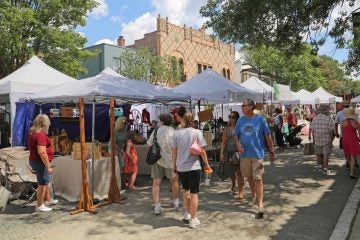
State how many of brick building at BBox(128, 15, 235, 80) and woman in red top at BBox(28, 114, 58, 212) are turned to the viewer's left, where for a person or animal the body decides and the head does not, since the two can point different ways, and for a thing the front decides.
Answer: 0

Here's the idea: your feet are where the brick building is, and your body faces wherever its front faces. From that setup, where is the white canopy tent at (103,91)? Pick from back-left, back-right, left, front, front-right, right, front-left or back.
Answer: front-right

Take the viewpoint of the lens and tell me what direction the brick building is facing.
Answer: facing the viewer and to the right of the viewer

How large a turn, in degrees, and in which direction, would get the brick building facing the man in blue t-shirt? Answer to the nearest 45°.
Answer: approximately 45° to its right

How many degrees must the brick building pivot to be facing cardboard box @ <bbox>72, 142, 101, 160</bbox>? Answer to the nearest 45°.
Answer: approximately 45° to its right

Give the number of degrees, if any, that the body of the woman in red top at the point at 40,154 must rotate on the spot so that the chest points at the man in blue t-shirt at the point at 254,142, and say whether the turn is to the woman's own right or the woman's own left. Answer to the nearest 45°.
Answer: approximately 45° to the woman's own right

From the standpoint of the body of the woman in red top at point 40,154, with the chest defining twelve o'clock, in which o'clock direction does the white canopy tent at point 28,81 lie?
The white canopy tent is roughly at 9 o'clock from the woman in red top.

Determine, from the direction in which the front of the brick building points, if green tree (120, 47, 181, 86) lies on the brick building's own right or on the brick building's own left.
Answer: on the brick building's own right

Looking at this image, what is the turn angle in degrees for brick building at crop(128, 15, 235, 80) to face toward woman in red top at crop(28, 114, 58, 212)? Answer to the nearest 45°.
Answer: approximately 45° to its right
